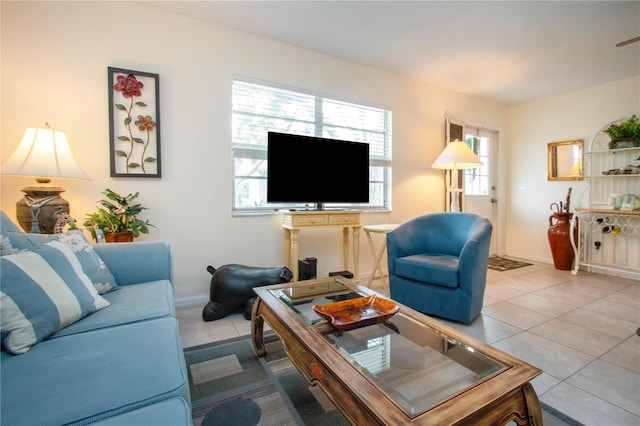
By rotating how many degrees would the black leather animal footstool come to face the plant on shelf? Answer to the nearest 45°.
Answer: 0° — it already faces it

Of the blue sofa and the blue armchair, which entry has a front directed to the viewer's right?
the blue sofa

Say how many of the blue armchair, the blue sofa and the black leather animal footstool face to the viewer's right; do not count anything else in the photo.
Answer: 2

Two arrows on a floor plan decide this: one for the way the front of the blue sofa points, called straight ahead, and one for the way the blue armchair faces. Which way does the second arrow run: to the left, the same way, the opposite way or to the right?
the opposite way

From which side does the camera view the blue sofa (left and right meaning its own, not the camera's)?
right

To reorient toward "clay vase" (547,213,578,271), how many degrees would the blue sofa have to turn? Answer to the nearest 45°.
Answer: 0° — it already faces it

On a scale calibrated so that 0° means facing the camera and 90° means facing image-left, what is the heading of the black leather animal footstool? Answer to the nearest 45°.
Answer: approximately 270°

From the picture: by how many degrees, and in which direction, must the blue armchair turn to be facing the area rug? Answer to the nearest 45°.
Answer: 0° — it already faces it

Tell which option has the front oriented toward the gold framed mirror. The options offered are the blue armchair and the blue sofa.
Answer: the blue sofa

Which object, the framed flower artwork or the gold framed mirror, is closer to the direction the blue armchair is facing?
the framed flower artwork

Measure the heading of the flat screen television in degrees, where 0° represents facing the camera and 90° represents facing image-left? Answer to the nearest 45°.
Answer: approximately 315°

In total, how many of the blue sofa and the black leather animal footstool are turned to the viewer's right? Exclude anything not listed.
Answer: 2

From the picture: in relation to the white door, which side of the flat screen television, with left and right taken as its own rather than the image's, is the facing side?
left

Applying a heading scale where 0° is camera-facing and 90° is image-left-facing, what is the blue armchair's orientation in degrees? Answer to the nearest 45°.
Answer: approximately 45°

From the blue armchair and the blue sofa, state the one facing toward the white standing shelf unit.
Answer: the blue sofa

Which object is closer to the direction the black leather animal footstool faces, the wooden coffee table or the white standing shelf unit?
the white standing shelf unit
